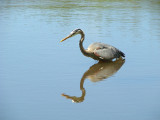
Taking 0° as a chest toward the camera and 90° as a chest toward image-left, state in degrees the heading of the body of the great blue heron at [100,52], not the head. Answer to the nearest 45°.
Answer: approximately 90°
